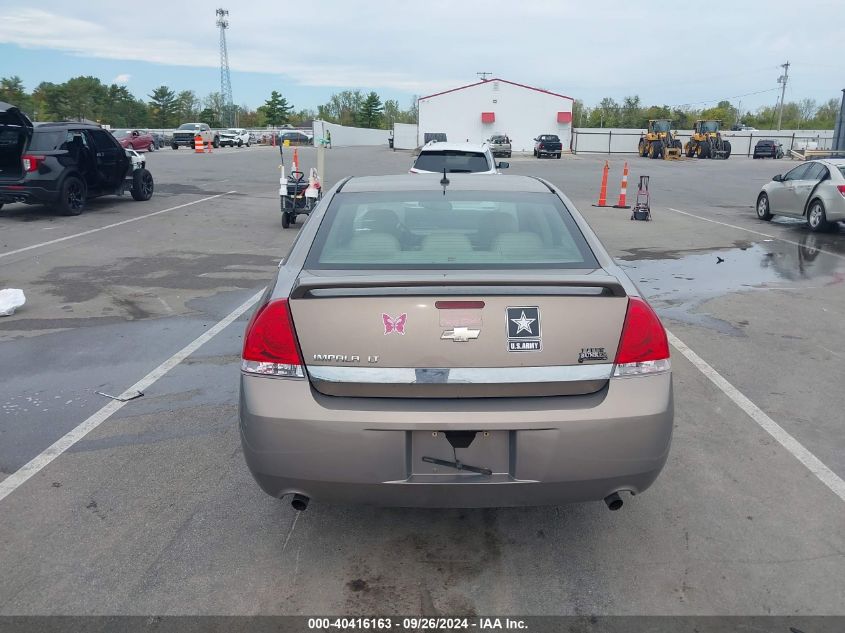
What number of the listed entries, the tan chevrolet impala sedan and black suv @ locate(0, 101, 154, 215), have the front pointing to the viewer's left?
0

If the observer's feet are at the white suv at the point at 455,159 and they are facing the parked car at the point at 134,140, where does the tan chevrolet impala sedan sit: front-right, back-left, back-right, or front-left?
back-left

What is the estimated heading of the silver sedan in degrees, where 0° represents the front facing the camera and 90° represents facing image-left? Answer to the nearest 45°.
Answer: approximately 135°

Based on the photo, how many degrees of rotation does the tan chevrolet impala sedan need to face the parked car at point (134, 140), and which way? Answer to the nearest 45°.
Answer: approximately 45° to its left

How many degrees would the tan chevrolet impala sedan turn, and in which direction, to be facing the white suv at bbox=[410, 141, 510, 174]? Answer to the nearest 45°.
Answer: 0° — it already faces it

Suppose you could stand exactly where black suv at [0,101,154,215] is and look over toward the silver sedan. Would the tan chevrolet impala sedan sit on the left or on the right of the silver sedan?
right

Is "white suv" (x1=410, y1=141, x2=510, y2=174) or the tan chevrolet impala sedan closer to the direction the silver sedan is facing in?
the white suv

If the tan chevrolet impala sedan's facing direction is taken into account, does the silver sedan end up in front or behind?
in front

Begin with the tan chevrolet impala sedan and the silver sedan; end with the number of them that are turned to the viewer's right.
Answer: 0

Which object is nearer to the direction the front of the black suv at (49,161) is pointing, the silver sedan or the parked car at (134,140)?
the parked car

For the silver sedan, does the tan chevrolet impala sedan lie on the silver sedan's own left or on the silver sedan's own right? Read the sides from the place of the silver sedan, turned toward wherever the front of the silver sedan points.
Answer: on the silver sedan's own left

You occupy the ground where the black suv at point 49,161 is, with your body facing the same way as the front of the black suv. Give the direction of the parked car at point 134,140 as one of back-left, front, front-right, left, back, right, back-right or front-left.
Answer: front-left

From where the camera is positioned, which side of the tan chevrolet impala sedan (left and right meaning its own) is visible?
back

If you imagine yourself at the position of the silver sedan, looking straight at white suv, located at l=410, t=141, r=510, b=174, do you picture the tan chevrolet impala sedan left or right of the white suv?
left
